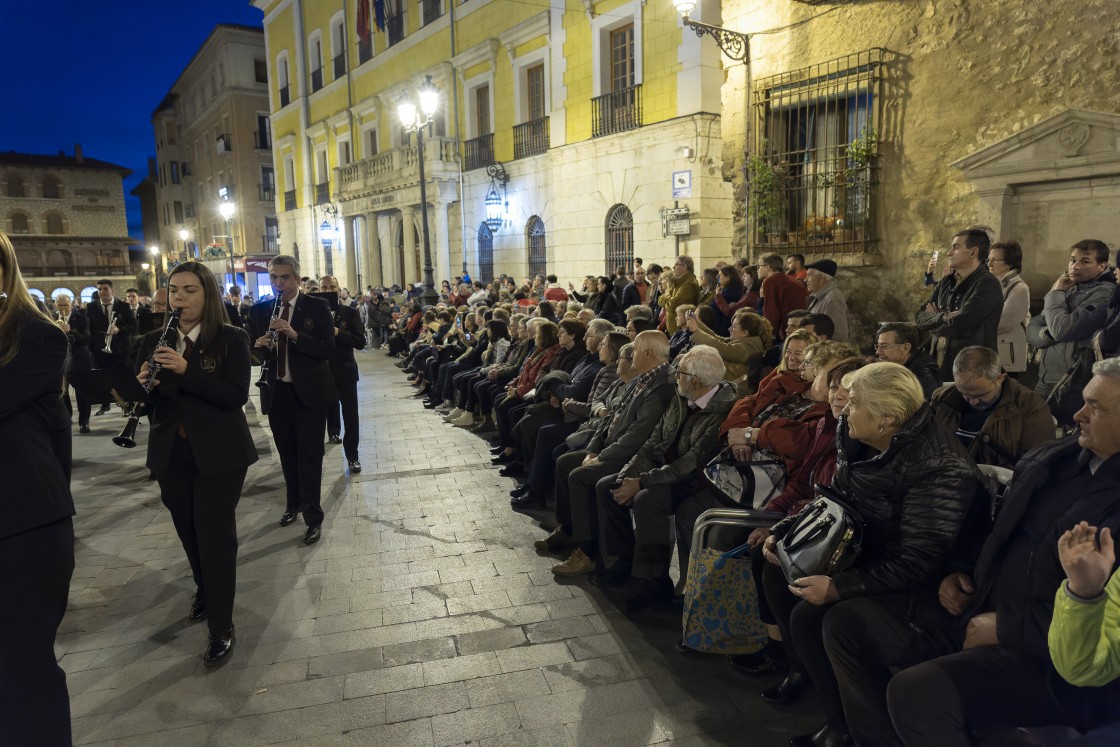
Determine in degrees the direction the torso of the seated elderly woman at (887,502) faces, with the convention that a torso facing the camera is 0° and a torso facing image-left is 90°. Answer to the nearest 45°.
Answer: approximately 90°

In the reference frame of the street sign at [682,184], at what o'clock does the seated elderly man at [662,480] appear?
The seated elderly man is roughly at 12 o'clock from the street sign.

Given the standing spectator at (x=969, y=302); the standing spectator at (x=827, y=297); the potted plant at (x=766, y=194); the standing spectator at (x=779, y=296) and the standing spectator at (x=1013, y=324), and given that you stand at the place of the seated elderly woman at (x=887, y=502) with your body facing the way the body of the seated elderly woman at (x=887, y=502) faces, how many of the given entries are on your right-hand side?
5

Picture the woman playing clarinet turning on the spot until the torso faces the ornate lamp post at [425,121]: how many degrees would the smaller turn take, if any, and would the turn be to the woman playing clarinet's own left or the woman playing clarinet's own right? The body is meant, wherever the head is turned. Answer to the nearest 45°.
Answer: approximately 180°

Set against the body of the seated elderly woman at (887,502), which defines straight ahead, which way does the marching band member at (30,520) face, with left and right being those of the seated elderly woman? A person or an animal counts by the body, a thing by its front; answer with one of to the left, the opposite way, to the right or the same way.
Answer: to the left

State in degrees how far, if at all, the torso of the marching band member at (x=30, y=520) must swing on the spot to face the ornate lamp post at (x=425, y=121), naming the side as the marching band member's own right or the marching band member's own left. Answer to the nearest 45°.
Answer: approximately 180°

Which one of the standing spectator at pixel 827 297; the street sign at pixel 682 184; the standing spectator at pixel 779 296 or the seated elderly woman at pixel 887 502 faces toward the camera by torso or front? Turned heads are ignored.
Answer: the street sign

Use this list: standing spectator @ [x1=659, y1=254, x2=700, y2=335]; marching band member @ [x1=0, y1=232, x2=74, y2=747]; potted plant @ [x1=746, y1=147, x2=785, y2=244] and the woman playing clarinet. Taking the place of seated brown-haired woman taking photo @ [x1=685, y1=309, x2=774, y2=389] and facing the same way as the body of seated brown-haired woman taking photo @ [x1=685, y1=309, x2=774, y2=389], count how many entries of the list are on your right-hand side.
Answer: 2

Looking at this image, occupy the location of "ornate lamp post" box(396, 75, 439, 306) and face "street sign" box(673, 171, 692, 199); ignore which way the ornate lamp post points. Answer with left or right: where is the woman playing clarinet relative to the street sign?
right

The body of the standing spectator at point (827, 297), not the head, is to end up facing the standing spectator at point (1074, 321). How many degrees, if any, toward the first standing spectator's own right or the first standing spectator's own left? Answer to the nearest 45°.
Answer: approximately 135° to the first standing spectator's own left

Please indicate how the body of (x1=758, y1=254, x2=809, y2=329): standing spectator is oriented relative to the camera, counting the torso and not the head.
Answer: to the viewer's left

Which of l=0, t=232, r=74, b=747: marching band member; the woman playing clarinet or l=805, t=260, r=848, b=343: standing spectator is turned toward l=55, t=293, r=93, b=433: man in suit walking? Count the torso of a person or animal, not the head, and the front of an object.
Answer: the standing spectator

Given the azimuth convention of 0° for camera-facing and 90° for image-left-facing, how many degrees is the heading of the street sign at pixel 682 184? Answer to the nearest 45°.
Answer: approximately 0°

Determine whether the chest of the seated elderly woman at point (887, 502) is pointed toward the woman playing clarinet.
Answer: yes

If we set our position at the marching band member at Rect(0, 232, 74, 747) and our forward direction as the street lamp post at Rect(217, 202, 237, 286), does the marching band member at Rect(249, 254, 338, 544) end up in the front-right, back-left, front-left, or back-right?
front-right
